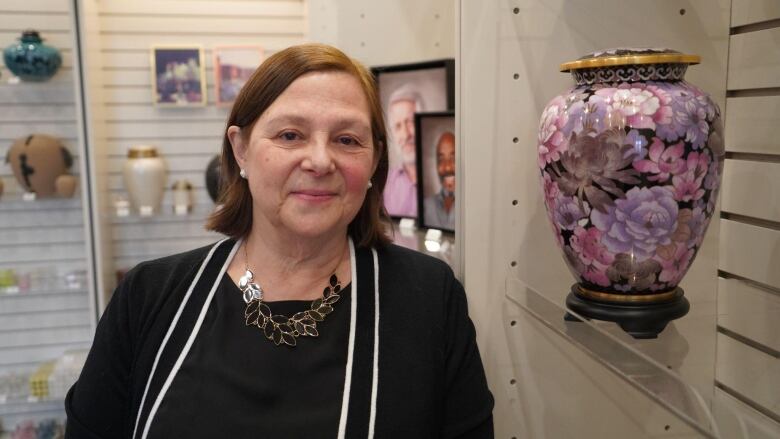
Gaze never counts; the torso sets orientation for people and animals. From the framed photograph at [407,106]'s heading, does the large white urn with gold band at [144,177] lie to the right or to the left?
on its right

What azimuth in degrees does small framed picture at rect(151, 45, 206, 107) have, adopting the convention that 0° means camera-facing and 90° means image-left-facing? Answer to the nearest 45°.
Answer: approximately 0°

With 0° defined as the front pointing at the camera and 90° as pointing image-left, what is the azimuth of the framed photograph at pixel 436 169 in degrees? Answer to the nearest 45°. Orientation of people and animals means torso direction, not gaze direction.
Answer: approximately 45°

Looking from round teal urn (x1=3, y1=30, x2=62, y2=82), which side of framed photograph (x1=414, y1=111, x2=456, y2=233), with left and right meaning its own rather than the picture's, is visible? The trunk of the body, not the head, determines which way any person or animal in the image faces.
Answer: right

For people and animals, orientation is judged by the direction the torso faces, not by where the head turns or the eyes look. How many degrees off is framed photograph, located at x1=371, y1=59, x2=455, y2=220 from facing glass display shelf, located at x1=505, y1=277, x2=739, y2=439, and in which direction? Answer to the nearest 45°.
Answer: approximately 45° to its left
